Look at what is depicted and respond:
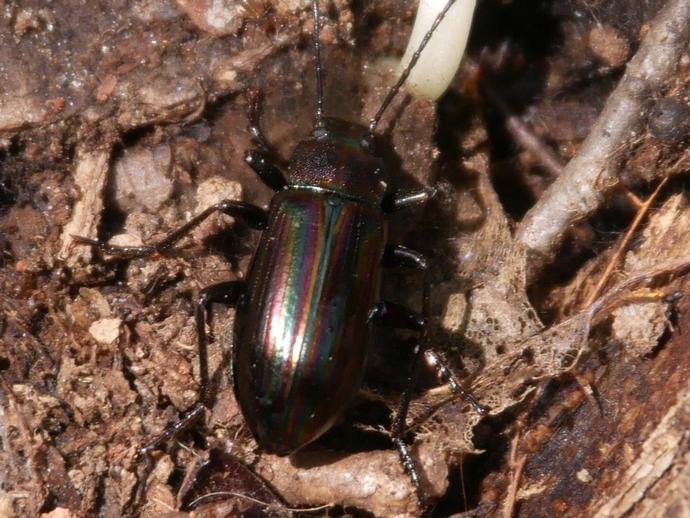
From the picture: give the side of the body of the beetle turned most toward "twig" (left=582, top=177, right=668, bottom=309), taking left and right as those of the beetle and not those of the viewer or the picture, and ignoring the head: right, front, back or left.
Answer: right

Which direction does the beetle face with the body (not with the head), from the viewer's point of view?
away from the camera

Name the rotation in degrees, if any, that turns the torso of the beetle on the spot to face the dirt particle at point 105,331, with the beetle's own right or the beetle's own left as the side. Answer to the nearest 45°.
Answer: approximately 90° to the beetle's own left
